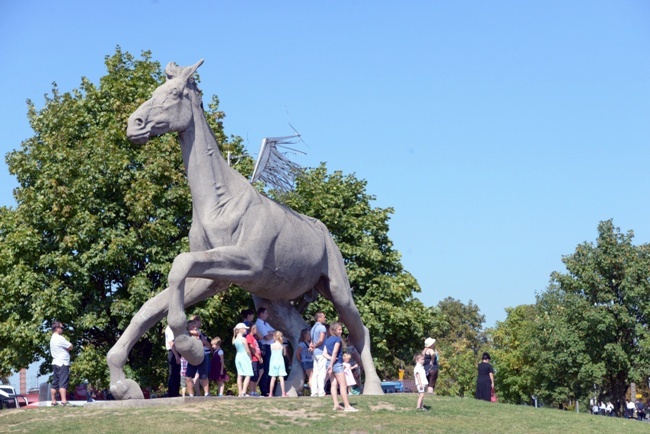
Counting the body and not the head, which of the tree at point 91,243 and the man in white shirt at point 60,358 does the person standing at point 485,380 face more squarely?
the tree

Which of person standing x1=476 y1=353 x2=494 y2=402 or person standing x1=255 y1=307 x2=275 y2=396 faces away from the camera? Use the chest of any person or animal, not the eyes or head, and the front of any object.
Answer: person standing x1=476 y1=353 x2=494 y2=402

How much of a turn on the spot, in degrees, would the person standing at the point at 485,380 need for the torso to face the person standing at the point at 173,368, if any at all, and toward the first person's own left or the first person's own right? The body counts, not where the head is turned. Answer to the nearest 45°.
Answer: approximately 135° to the first person's own left

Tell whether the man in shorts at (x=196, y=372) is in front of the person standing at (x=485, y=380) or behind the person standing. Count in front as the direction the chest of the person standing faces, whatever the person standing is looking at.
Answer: behind
